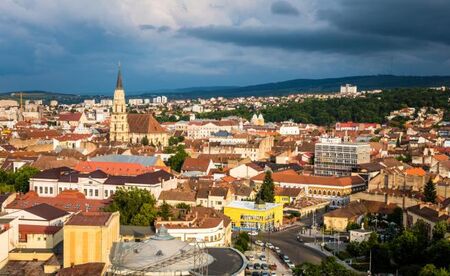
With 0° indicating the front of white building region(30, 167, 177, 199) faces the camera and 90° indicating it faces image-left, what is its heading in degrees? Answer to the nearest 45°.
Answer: approximately 0°

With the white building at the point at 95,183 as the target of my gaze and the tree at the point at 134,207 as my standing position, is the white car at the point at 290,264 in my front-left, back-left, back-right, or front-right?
back-right

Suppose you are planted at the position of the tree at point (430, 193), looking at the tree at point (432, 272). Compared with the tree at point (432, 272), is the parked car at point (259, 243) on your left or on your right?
right

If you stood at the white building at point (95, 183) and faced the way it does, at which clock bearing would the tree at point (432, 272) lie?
The tree is roughly at 11 o'clock from the white building.

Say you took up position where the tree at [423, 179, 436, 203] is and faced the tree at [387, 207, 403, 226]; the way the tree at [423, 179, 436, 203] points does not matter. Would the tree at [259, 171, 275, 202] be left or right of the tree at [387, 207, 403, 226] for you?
right
